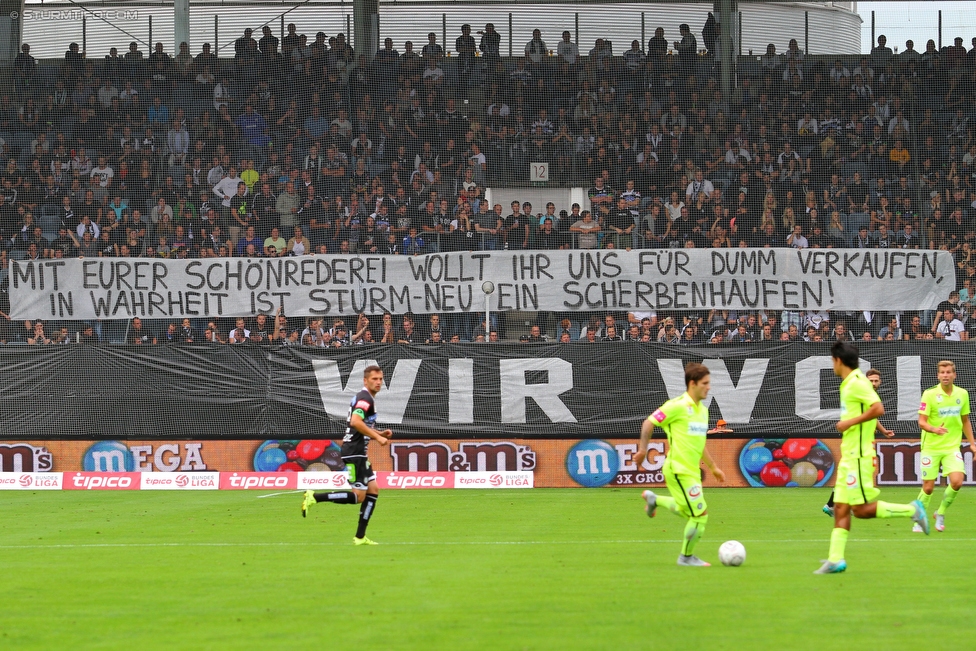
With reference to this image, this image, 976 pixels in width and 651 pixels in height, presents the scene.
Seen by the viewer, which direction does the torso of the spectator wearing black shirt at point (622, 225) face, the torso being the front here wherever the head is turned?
toward the camera

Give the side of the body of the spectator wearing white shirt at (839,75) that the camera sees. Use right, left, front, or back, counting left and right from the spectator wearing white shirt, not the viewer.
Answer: front

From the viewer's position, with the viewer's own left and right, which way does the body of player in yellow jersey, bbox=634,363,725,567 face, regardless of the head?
facing the viewer and to the right of the viewer

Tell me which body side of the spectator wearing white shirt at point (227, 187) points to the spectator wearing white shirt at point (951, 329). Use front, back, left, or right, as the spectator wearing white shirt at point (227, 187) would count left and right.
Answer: left

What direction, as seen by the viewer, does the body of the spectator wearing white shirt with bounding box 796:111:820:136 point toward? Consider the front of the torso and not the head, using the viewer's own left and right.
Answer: facing the viewer

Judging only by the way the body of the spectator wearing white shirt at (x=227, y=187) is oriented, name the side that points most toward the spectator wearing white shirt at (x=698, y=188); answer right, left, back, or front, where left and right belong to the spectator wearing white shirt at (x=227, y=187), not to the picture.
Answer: left

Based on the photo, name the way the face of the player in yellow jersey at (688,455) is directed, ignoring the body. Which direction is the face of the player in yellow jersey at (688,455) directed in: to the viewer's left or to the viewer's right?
to the viewer's right

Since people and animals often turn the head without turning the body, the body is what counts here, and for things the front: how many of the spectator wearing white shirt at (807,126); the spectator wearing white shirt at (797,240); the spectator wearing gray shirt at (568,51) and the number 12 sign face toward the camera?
4

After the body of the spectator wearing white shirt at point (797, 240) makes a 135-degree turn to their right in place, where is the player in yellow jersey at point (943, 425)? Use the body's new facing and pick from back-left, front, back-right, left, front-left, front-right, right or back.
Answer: back-left

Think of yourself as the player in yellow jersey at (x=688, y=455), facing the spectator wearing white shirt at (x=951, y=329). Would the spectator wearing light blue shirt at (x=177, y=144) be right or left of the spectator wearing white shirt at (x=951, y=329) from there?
left
